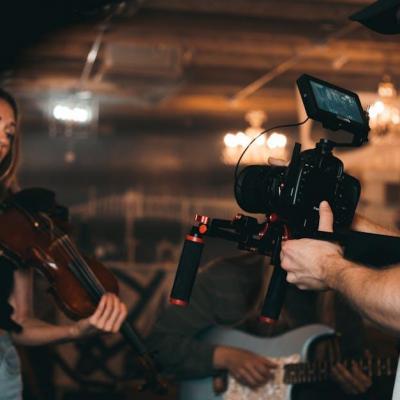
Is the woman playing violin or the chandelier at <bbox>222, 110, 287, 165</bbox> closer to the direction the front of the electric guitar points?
the woman playing violin

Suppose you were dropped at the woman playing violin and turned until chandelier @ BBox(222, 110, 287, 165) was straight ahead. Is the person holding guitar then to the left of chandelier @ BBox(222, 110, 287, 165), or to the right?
right

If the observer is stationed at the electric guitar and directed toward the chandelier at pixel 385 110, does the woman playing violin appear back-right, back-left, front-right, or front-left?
back-left

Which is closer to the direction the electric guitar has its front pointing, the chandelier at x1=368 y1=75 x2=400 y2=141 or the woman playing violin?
the woman playing violin

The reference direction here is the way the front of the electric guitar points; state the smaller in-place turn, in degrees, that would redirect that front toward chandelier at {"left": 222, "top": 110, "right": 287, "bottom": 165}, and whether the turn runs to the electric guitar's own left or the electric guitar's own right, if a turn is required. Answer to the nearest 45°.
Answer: approximately 180°

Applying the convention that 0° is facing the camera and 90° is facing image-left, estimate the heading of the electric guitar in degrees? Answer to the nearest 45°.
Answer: approximately 0°

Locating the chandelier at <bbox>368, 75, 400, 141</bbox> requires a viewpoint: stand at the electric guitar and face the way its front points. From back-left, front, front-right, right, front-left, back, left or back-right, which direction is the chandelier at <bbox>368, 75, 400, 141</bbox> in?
back

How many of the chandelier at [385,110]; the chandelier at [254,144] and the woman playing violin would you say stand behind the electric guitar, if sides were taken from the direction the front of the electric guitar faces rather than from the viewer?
2

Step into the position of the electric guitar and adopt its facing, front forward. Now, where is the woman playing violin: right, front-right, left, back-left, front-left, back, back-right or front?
front-right
